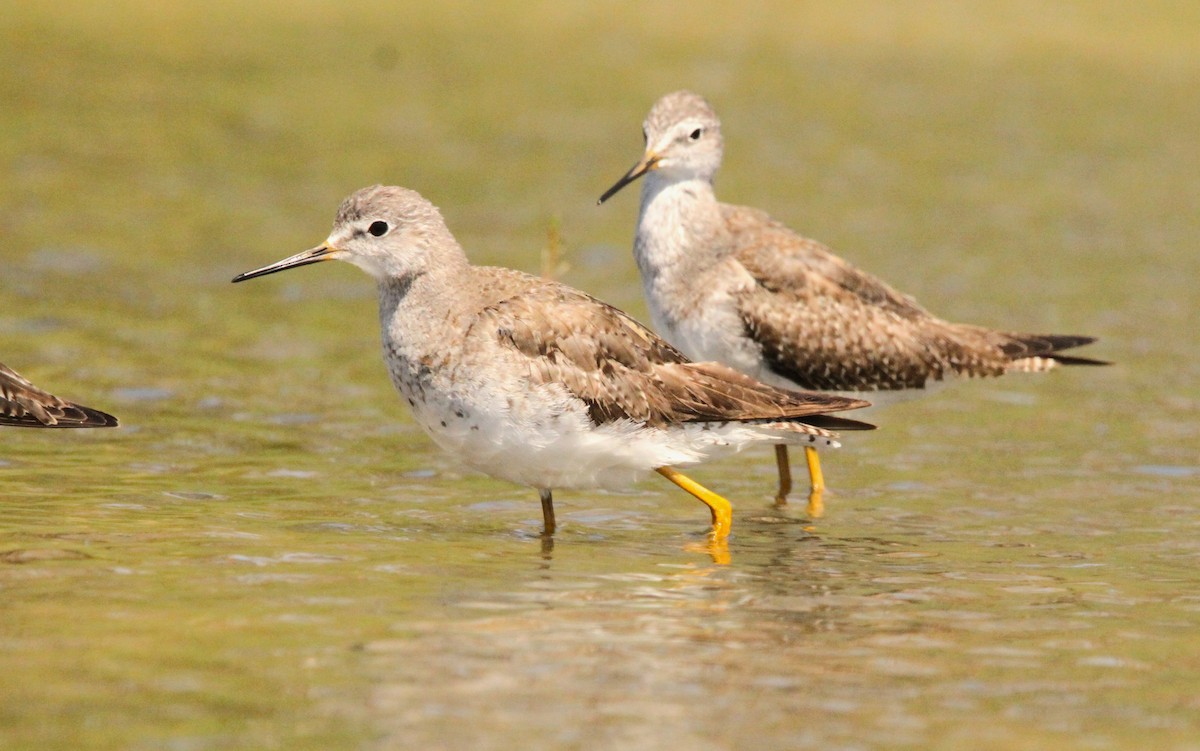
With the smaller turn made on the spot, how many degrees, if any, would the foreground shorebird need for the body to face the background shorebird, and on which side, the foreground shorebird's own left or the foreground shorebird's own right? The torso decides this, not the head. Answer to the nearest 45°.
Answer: approximately 135° to the foreground shorebird's own right

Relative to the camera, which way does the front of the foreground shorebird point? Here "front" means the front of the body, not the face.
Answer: to the viewer's left

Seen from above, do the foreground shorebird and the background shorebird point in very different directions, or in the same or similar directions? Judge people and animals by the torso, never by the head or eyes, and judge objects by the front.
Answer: same or similar directions

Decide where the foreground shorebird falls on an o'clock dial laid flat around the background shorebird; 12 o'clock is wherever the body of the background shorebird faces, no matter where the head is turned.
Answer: The foreground shorebird is roughly at 10 o'clock from the background shorebird.

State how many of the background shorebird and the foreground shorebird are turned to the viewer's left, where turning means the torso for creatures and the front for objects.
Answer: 2

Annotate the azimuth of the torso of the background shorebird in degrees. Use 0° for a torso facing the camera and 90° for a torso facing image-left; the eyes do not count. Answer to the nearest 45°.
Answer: approximately 90°
